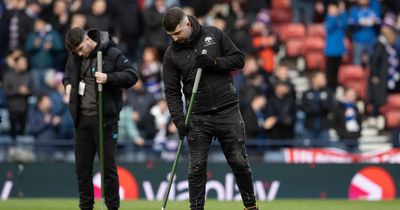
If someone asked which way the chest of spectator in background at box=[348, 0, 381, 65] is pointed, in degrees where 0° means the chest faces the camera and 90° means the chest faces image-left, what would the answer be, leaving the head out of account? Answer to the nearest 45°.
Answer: approximately 0°

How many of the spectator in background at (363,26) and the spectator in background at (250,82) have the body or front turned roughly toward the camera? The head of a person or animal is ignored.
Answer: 2

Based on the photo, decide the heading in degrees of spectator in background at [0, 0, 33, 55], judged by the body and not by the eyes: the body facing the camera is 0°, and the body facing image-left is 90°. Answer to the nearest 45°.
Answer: approximately 0°

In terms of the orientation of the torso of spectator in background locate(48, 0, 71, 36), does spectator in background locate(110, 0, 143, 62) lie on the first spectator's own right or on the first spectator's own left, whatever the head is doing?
on the first spectator's own left

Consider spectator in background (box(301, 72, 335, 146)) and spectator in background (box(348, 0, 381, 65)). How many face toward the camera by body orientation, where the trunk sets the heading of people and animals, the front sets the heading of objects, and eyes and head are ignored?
2
